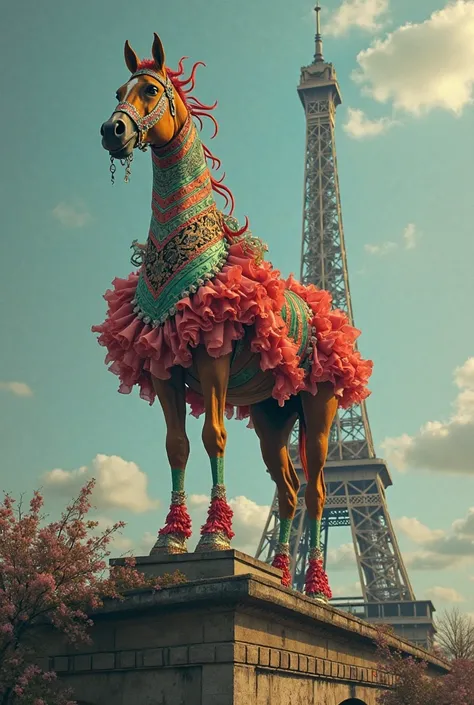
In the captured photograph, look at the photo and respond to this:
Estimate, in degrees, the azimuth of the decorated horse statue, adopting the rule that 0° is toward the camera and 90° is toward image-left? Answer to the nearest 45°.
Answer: approximately 45°
